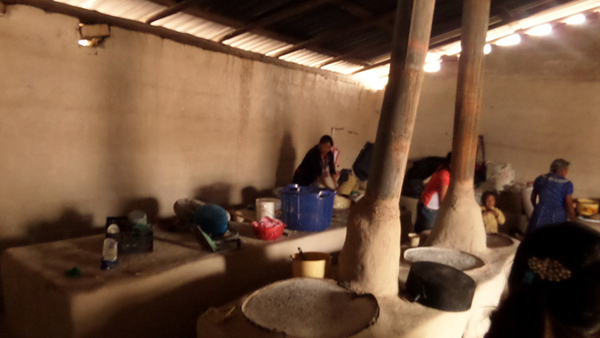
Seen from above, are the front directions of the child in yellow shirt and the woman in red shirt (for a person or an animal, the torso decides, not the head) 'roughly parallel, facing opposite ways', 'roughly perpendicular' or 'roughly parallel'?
roughly perpendicular

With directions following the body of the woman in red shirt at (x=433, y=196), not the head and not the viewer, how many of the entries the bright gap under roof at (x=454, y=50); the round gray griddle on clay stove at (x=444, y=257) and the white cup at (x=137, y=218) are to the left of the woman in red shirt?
1

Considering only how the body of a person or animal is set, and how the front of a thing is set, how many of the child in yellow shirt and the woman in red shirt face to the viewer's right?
1

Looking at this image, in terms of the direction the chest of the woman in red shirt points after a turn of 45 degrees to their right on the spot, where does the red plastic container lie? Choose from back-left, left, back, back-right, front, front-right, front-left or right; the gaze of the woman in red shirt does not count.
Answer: right

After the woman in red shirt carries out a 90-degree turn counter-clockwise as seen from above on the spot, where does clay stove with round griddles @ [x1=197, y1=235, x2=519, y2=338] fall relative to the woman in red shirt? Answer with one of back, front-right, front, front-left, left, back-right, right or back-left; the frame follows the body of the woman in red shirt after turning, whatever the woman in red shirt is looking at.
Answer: back

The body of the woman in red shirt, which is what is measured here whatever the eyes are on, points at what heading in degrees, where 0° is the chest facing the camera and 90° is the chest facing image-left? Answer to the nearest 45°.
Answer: approximately 270°

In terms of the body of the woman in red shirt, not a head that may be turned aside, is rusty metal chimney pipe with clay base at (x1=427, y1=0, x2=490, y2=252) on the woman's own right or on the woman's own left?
on the woman's own right

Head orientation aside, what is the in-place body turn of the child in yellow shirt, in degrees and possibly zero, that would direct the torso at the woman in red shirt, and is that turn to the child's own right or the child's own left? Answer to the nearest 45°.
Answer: approximately 45° to the child's own right

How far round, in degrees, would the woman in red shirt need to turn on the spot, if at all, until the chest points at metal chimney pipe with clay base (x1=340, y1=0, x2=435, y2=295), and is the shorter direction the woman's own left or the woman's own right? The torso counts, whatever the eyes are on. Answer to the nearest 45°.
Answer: approximately 90° to the woman's own right

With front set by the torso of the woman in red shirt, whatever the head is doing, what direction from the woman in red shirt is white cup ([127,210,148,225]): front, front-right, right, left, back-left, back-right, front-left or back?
back-right
